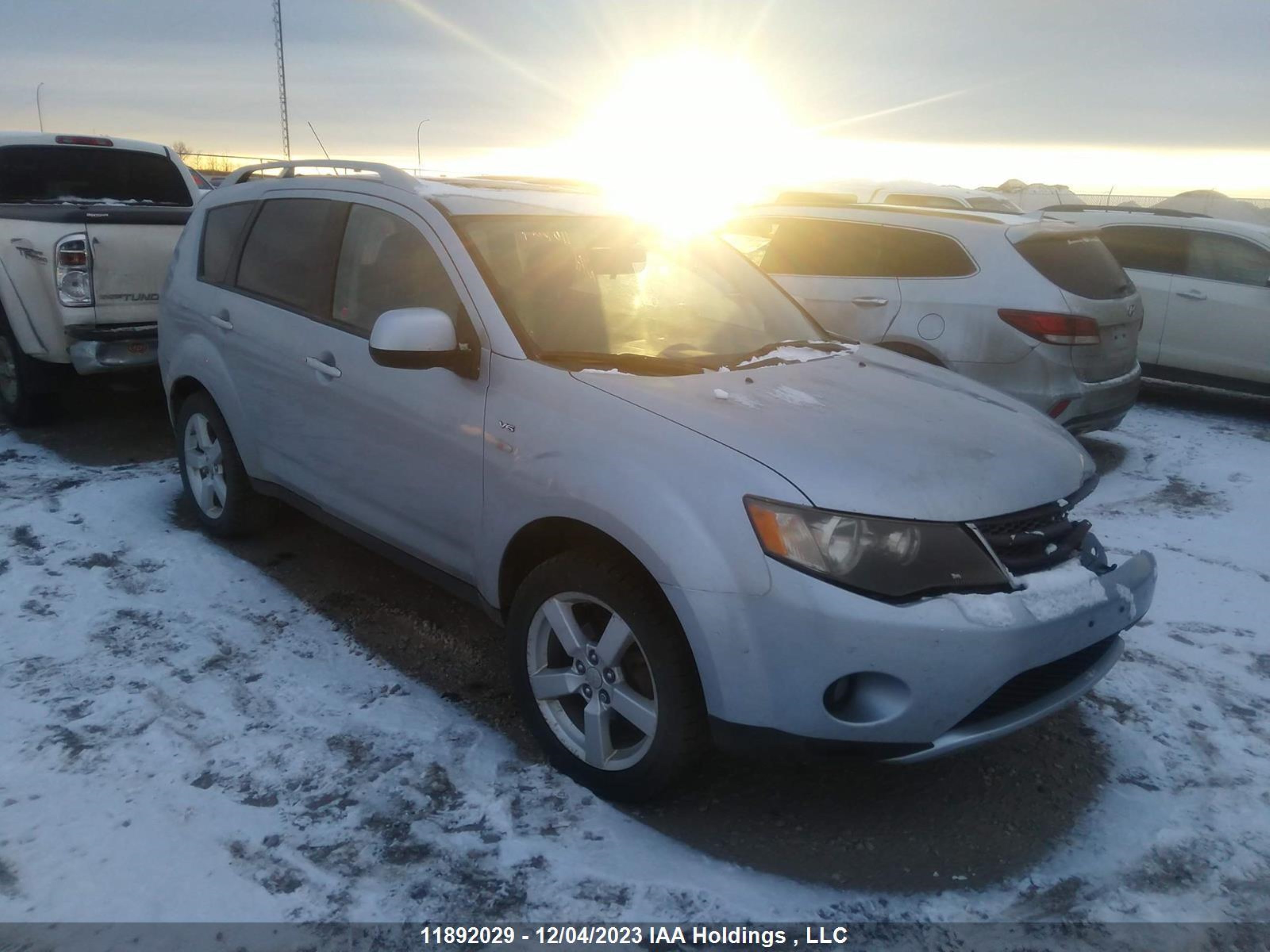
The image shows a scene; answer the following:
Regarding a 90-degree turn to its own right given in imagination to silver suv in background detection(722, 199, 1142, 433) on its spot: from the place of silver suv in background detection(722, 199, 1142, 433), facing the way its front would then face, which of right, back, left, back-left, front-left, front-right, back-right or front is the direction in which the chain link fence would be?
front-left

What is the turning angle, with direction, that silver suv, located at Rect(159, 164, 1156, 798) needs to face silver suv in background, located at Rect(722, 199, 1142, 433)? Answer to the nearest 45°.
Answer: approximately 90° to its left

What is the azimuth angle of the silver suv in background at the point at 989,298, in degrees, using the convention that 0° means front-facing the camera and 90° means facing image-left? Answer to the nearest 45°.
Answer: approximately 135°

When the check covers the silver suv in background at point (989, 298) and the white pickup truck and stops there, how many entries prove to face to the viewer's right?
0

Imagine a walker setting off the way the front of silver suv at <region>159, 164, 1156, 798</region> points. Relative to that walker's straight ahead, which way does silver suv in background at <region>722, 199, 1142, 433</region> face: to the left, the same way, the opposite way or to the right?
the opposite way

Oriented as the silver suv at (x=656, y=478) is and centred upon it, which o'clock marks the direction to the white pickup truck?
The white pickup truck is roughly at 6 o'clock from the silver suv.

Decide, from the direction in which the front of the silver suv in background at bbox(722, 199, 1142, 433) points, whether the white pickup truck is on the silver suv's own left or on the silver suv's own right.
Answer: on the silver suv's own left

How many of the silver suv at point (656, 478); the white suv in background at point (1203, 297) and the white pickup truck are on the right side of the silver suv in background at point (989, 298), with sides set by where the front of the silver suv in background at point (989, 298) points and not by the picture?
1

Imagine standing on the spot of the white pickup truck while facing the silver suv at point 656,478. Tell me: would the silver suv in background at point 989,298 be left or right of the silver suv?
left

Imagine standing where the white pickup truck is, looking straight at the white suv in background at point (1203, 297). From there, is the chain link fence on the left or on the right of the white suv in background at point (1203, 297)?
left

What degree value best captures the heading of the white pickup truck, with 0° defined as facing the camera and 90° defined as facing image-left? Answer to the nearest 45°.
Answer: approximately 135°

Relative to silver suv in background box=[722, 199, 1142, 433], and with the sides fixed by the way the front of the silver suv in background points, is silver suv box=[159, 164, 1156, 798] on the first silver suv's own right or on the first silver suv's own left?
on the first silver suv's own left

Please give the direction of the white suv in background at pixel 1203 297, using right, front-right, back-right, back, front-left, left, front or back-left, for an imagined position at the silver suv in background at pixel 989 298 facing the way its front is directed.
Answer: right
